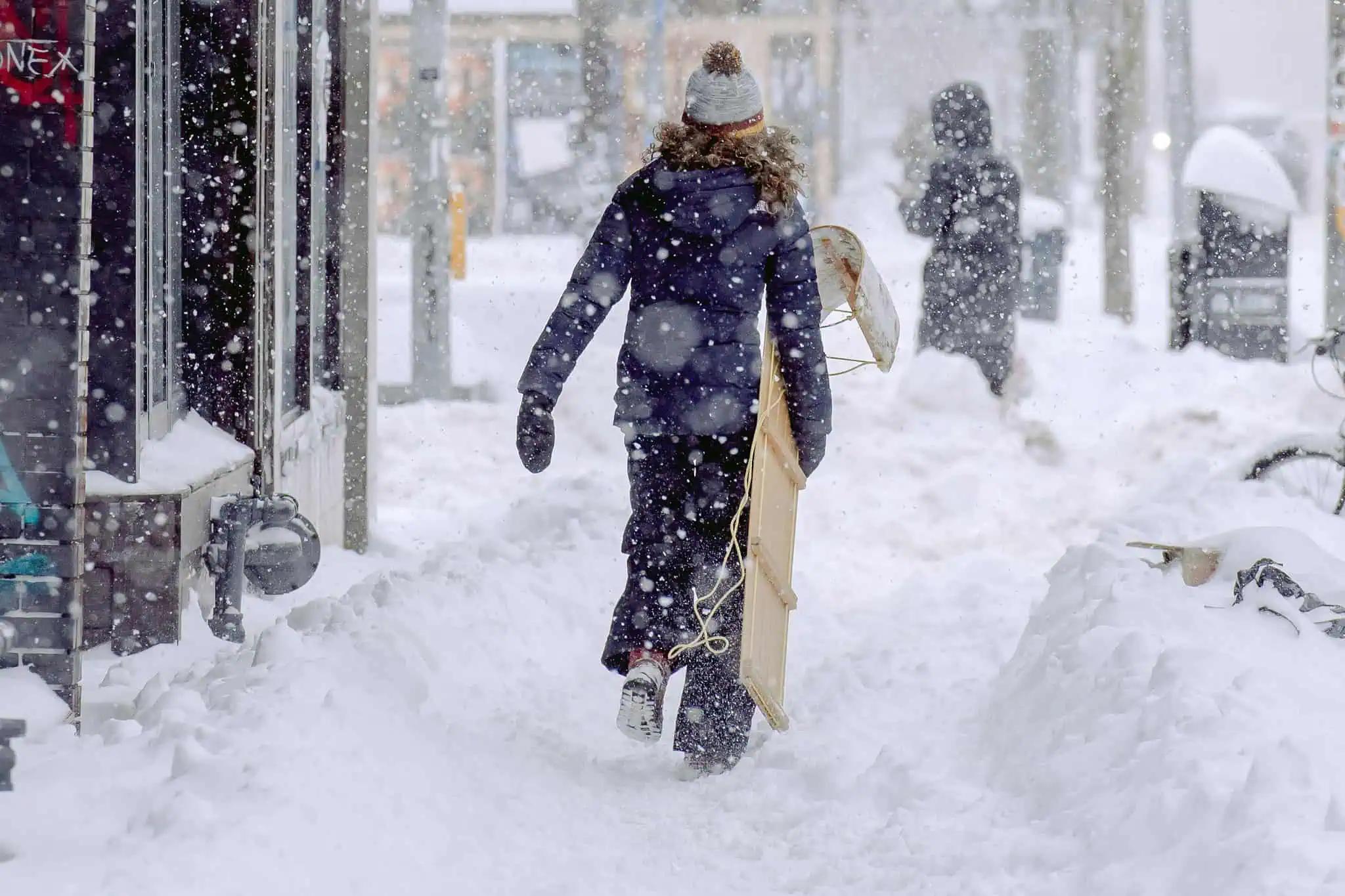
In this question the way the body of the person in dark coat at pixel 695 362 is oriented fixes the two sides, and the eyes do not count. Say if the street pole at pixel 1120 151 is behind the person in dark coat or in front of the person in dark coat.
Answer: in front

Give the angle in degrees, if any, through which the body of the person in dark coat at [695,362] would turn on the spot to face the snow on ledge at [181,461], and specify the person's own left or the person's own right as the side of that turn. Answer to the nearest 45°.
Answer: approximately 45° to the person's own left

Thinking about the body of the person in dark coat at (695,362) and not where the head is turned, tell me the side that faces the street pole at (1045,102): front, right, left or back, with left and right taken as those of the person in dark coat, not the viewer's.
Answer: front

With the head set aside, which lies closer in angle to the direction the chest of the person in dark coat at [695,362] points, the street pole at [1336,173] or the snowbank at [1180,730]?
the street pole

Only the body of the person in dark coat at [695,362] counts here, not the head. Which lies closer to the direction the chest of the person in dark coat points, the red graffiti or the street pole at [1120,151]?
the street pole

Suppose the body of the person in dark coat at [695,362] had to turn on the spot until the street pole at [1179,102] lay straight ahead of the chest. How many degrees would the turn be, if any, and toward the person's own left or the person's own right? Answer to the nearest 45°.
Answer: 0° — they already face it

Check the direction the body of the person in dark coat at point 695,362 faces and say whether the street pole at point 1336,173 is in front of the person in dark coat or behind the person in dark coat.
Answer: in front

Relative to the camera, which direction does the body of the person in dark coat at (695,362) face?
away from the camera

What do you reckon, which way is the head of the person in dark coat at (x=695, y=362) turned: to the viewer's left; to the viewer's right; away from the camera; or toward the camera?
away from the camera
